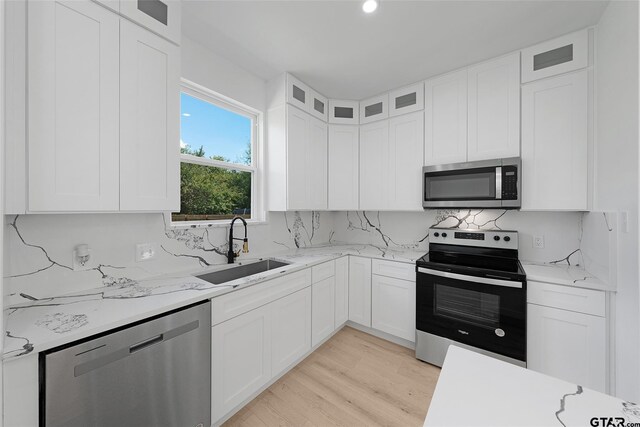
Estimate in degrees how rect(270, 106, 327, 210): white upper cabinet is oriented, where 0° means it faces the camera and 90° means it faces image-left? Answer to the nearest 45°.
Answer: approximately 315°

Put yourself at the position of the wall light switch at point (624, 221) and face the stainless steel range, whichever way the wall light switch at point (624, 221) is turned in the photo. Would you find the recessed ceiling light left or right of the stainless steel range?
left

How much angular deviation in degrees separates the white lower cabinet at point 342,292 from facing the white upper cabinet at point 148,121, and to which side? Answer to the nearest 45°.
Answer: approximately 90° to its right

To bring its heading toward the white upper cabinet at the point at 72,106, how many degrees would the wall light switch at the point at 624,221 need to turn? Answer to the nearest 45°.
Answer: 0° — it already faces it

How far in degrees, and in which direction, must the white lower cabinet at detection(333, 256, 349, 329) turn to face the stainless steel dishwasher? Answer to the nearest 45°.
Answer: approximately 90° to its right
